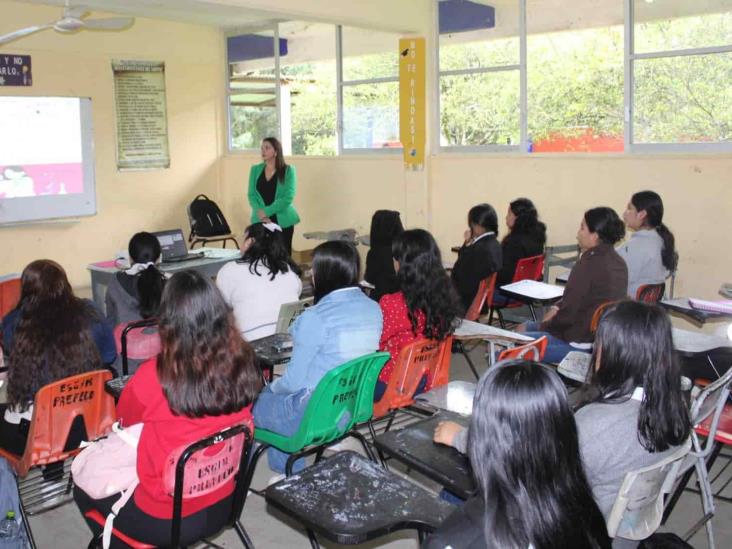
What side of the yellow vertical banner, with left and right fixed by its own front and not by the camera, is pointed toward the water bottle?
front

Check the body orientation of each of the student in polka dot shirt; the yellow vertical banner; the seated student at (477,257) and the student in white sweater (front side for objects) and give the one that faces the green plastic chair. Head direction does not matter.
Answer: the yellow vertical banner

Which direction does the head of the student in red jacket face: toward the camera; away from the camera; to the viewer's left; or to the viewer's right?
away from the camera

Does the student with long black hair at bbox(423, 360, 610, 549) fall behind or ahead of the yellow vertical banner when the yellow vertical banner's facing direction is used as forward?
ahead

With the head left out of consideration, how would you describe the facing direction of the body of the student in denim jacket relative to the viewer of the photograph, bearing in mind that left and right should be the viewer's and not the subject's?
facing away from the viewer and to the left of the viewer

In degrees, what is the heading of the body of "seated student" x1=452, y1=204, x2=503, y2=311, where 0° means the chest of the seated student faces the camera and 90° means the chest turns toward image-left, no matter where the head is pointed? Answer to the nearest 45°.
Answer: approximately 135°

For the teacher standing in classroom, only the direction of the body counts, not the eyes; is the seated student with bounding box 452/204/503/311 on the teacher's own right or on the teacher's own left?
on the teacher's own left

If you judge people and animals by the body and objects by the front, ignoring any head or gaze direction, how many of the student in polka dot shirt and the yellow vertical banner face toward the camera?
1

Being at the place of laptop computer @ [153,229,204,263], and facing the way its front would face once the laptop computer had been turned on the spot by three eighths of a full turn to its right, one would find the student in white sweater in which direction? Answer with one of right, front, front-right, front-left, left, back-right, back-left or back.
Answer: left

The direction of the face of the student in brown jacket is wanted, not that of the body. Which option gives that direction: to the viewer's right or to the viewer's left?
to the viewer's left

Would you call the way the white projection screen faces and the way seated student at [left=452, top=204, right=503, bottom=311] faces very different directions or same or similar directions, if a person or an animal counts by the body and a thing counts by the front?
very different directions

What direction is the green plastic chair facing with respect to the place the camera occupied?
facing away from the viewer and to the left of the viewer
